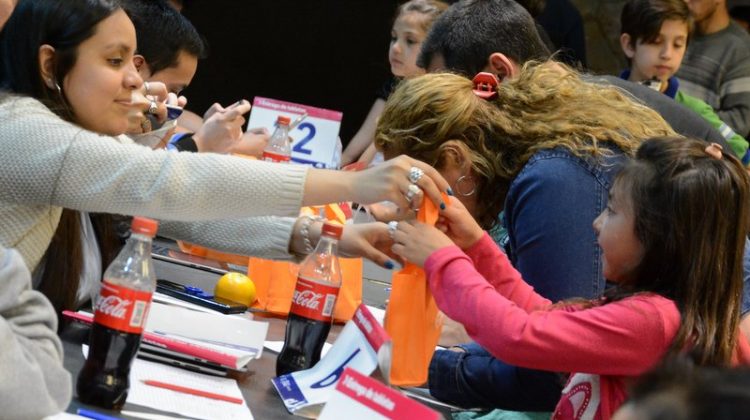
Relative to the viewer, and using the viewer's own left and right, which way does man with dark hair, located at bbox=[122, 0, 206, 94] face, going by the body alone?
facing the viewer and to the right of the viewer

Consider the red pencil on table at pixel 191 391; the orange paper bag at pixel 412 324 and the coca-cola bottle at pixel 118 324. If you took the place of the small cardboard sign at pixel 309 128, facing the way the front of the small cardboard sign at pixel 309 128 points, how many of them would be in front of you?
3

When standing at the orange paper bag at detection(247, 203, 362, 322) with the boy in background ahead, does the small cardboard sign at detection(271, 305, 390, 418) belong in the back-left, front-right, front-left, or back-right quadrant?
back-right

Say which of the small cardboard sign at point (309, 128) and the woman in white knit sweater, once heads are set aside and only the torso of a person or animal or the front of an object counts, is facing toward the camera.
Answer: the small cardboard sign

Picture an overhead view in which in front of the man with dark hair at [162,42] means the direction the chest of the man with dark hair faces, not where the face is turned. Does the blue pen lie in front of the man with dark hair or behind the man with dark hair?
in front

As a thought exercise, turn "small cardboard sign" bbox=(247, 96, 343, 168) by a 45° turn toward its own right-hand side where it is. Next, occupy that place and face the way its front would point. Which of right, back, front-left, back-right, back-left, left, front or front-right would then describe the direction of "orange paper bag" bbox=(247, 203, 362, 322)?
front-left

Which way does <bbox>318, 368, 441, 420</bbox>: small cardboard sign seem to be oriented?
toward the camera

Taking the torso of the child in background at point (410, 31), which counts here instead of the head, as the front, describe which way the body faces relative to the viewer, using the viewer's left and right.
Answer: facing the viewer and to the left of the viewer

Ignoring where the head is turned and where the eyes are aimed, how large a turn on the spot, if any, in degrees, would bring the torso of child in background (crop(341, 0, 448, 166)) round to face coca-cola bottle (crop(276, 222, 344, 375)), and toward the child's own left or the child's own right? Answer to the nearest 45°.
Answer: approximately 45° to the child's own left

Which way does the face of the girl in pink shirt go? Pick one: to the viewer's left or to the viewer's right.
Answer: to the viewer's left

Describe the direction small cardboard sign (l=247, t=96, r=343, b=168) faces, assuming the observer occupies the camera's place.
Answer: facing the viewer

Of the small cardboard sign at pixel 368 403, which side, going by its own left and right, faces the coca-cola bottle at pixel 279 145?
back

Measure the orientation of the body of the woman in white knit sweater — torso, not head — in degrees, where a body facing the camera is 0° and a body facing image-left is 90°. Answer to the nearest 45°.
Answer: approximately 270°

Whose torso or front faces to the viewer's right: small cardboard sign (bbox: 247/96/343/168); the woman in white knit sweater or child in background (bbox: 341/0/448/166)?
the woman in white knit sweater

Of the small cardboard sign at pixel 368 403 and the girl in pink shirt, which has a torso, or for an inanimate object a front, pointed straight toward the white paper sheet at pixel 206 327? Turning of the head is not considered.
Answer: the girl in pink shirt

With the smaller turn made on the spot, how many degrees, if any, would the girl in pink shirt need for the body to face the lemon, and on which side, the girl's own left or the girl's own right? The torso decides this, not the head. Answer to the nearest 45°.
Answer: approximately 45° to the girl's own right

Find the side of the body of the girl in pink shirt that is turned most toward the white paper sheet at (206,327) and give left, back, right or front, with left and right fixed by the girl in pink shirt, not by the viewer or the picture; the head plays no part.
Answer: front
